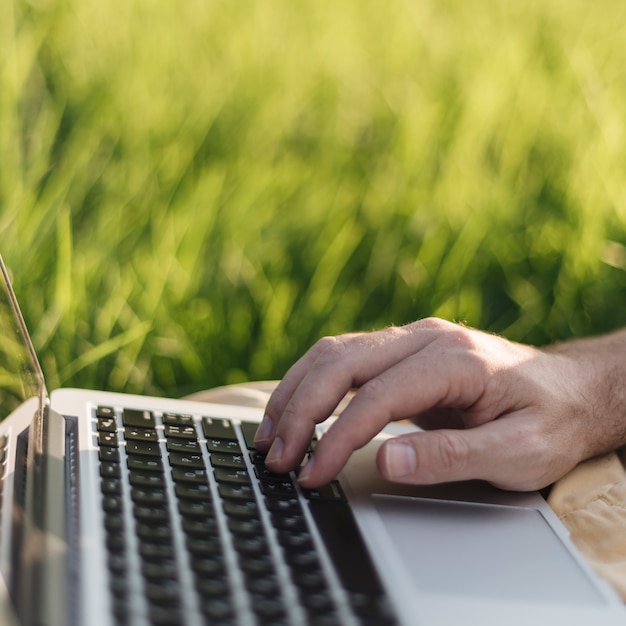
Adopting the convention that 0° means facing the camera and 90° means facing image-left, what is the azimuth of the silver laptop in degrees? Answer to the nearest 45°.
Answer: approximately 270°
